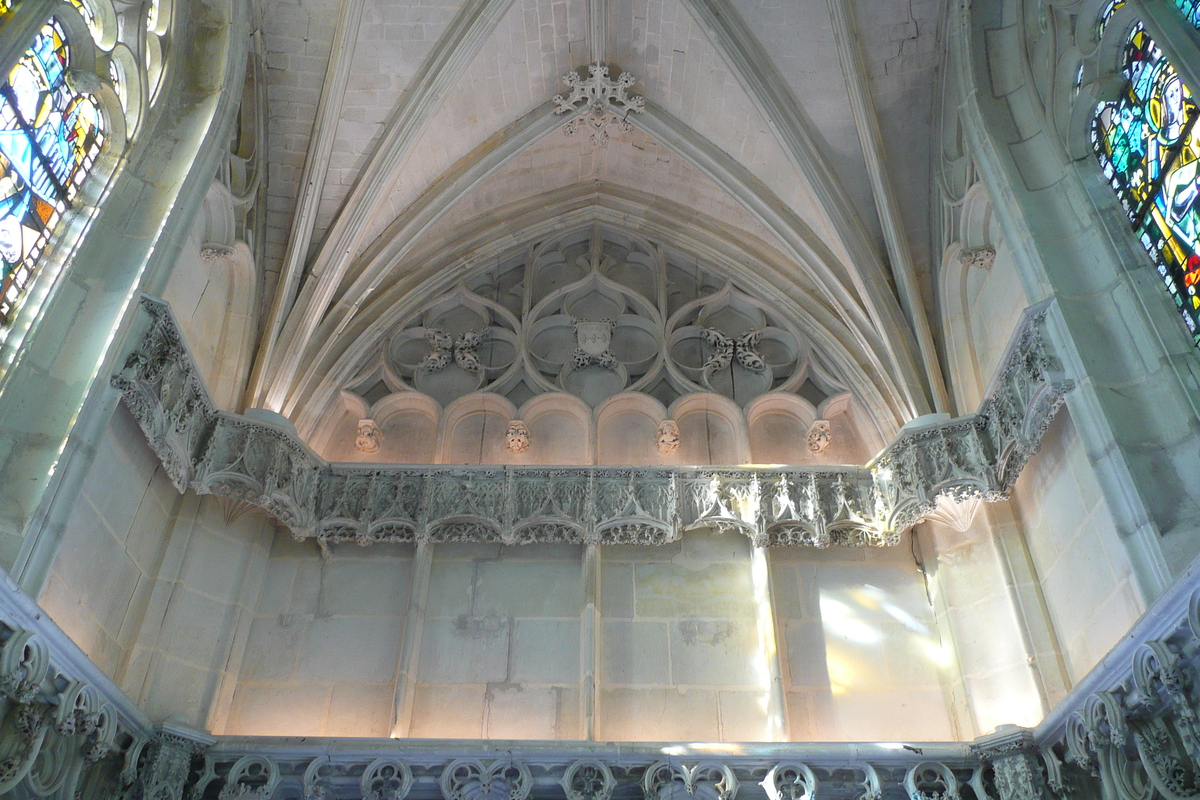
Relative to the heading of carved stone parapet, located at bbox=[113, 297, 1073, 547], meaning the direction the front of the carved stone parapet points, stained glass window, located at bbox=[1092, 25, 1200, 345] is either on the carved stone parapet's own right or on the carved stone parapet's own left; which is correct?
on the carved stone parapet's own left

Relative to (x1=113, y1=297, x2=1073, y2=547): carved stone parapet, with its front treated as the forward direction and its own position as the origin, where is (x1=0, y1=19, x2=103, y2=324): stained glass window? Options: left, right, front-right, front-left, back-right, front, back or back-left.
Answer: front-right

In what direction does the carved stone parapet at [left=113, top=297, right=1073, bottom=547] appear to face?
toward the camera
